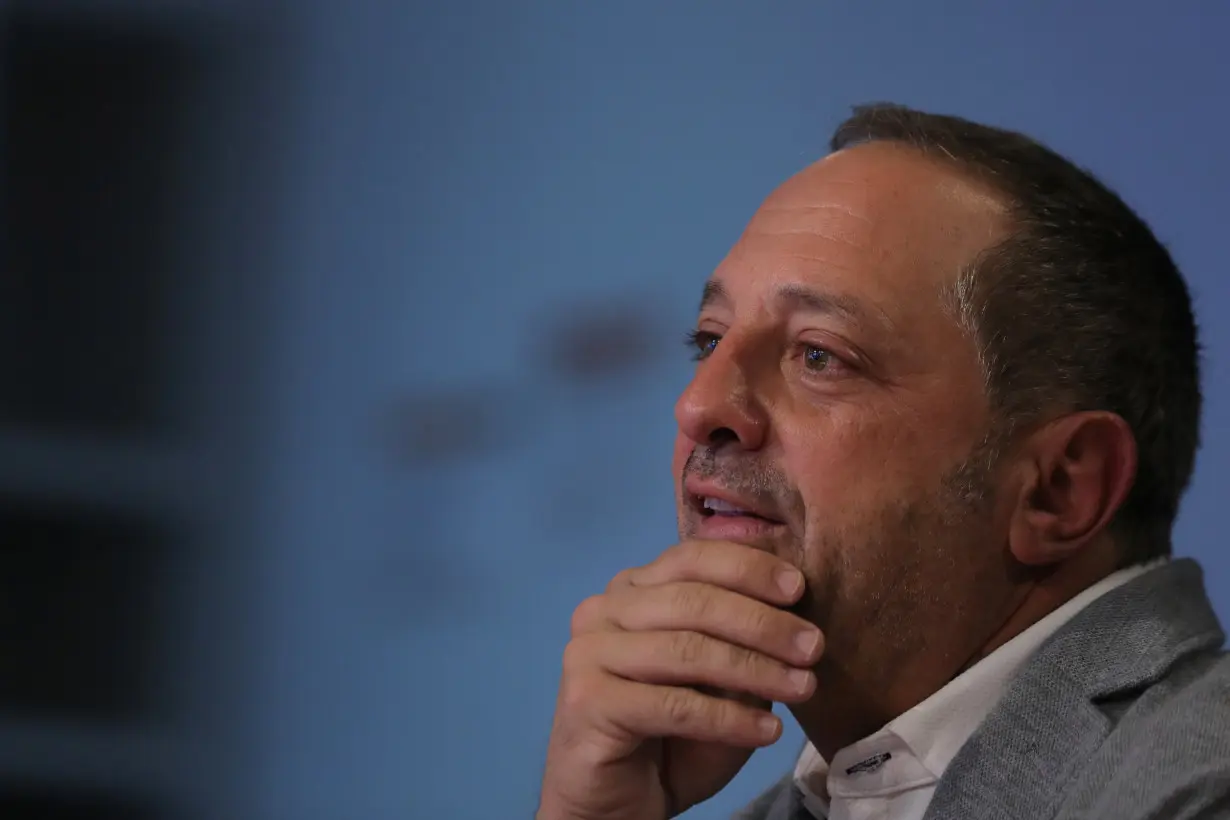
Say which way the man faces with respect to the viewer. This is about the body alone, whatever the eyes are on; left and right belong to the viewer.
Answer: facing the viewer and to the left of the viewer
